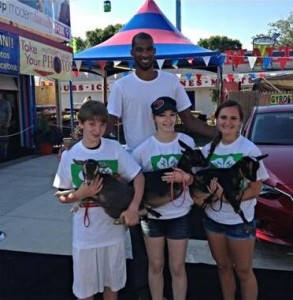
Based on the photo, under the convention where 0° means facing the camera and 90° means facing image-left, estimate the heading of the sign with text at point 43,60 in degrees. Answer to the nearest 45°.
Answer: approximately 315°

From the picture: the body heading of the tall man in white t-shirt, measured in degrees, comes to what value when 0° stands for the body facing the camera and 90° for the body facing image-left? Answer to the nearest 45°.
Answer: approximately 0°

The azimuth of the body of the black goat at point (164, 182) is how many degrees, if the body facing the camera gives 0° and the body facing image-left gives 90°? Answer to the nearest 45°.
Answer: approximately 270°

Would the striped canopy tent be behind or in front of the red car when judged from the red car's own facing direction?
behind

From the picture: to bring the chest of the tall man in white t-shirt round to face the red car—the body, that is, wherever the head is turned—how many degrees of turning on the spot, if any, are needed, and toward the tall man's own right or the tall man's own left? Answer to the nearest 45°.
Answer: approximately 135° to the tall man's own left

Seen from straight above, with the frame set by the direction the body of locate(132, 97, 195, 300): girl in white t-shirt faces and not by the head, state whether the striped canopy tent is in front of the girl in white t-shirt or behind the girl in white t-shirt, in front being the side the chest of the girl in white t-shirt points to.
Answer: behind

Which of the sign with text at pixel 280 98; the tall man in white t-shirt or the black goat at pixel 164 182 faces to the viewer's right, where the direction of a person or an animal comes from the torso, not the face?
the black goat

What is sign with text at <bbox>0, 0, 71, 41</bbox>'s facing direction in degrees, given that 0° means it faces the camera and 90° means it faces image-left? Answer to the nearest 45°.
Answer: approximately 315°

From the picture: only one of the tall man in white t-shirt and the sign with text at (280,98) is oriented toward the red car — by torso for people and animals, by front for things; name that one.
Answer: the sign with text

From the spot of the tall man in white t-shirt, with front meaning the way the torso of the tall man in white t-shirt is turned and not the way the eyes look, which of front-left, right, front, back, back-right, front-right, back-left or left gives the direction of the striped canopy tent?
back

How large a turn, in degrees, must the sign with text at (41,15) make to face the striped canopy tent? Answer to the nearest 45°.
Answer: approximately 45° to its left
